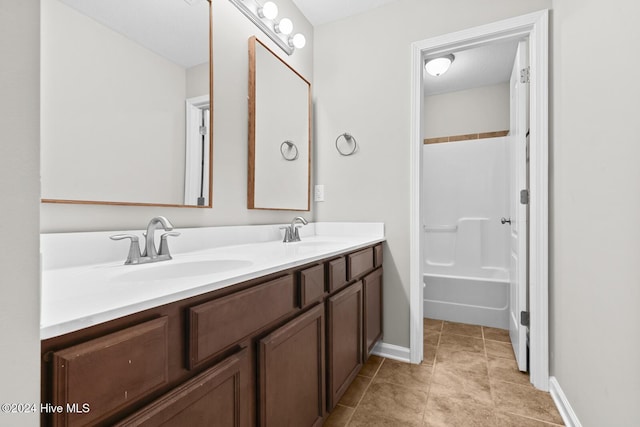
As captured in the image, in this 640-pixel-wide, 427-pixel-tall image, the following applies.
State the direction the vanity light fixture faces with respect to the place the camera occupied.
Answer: facing the viewer and to the right of the viewer

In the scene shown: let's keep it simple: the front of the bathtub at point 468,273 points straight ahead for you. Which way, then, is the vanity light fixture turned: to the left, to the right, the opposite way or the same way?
to the left

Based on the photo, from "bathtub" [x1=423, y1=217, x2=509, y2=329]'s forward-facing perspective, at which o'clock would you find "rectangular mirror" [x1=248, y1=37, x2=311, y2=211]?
The rectangular mirror is roughly at 1 o'clock from the bathtub.

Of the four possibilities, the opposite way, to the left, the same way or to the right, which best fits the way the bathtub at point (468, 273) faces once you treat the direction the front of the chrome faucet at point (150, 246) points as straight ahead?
to the right

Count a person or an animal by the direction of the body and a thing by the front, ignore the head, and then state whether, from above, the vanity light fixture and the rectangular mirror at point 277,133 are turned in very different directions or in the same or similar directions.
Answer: same or similar directions

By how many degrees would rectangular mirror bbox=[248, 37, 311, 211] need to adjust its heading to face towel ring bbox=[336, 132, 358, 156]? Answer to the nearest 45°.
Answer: approximately 45° to its left

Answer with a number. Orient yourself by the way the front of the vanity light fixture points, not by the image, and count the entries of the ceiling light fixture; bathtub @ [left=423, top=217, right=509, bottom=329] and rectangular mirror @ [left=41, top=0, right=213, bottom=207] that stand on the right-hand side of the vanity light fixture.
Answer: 1

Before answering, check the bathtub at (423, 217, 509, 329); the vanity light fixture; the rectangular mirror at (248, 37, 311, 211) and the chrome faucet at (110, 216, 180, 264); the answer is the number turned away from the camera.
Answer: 0

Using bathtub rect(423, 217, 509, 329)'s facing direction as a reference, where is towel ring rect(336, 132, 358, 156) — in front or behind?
in front

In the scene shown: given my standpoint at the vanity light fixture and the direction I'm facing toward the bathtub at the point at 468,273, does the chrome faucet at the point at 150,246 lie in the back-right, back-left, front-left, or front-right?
back-right

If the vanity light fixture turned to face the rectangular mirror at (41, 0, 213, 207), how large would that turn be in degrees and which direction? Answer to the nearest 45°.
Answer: approximately 90° to its right

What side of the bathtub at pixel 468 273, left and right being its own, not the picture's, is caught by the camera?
front

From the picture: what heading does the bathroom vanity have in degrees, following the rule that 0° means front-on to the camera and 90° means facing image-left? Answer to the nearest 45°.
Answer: approximately 315°

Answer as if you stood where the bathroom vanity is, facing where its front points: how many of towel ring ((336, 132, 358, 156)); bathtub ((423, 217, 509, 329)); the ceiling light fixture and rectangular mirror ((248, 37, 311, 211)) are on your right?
0

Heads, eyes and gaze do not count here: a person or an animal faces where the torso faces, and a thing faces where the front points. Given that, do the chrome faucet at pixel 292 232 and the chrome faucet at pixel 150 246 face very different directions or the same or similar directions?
same or similar directions
